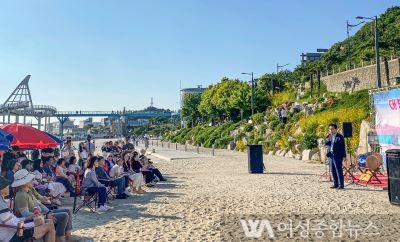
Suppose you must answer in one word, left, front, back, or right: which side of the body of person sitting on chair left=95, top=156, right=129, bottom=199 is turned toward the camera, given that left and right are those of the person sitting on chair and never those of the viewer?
right

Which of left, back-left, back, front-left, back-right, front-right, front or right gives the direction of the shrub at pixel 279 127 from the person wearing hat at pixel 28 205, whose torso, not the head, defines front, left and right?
front-left

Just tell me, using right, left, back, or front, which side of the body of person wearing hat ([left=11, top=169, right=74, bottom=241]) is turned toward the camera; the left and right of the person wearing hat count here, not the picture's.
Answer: right

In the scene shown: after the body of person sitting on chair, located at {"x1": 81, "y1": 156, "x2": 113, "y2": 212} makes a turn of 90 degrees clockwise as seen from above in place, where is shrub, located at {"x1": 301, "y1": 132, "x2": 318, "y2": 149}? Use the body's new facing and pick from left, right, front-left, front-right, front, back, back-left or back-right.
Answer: back-left

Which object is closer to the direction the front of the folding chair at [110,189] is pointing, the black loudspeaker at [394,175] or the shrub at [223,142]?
the black loudspeaker

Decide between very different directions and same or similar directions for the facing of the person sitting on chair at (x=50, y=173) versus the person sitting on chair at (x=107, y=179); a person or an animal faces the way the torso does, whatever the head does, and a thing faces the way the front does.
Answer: same or similar directions

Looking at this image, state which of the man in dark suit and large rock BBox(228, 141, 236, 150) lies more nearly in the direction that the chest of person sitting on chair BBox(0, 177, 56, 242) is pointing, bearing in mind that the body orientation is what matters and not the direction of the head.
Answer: the man in dark suit

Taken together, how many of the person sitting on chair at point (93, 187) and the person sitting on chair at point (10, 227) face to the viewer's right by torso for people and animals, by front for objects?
2

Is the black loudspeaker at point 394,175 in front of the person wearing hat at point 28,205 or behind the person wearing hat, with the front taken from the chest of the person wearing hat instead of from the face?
in front

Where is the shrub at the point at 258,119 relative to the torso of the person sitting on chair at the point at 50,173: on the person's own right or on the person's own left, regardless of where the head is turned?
on the person's own left

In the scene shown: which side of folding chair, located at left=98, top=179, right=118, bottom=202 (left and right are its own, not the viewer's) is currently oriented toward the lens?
right

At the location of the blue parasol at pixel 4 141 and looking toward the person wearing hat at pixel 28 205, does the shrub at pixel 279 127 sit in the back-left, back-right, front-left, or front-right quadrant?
back-left

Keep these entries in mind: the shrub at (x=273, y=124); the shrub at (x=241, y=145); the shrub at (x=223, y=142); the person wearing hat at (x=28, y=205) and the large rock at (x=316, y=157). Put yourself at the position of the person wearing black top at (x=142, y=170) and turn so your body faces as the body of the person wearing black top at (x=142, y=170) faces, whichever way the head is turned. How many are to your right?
1

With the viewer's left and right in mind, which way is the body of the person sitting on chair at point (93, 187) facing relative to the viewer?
facing to the right of the viewer

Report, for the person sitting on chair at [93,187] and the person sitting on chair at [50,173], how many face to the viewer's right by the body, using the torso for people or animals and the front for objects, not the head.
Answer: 2

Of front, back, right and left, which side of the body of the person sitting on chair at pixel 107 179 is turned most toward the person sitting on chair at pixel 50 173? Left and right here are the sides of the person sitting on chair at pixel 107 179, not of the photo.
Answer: back

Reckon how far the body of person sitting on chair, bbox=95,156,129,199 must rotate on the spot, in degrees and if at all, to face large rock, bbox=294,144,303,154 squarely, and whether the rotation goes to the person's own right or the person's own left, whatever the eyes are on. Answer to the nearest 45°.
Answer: approximately 45° to the person's own left

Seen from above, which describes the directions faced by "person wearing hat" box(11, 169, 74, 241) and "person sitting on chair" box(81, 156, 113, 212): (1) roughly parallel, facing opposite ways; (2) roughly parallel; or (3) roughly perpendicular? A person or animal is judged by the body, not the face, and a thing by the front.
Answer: roughly parallel
